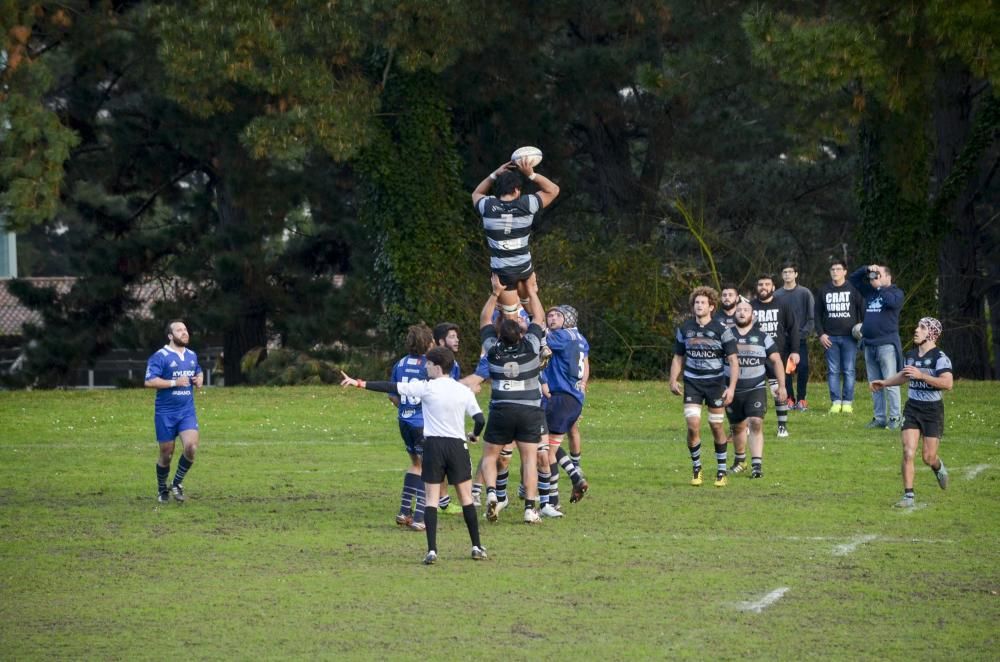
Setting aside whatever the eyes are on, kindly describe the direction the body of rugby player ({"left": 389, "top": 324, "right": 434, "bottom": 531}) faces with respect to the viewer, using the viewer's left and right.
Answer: facing away from the viewer and to the right of the viewer

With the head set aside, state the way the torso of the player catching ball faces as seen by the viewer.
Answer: away from the camera

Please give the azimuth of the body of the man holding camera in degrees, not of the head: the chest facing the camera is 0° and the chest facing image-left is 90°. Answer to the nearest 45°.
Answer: approximately 45°

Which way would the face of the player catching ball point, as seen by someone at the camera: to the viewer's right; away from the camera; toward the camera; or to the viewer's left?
away from the camera

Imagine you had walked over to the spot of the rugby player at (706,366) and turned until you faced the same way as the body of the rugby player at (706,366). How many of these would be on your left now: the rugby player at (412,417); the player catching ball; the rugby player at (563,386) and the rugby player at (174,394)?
0

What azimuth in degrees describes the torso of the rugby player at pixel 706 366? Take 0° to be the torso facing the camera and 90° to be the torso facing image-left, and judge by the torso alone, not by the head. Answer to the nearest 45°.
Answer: approximately 0°

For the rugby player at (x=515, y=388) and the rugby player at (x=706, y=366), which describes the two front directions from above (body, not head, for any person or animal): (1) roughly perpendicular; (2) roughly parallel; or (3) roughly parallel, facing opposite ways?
roughly parallel, facing opposite ways

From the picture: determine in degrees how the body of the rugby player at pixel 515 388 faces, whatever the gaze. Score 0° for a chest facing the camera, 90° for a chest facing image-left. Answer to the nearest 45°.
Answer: approximately 180°

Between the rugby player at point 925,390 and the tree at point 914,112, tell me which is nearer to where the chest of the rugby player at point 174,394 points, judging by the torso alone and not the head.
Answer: the rugby player

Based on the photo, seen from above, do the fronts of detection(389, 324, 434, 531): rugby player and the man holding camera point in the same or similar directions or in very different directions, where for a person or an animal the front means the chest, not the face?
very different directions

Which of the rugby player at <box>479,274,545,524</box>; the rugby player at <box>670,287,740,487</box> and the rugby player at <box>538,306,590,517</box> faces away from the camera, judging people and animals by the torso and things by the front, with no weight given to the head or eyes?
the rugby player at <box>479,274,545,524</box>

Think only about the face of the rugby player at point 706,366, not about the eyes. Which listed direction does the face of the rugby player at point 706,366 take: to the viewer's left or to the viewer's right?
to the viewer's left

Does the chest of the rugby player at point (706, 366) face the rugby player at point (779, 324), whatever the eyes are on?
no

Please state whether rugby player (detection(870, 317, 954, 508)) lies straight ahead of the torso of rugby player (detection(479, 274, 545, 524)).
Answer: no

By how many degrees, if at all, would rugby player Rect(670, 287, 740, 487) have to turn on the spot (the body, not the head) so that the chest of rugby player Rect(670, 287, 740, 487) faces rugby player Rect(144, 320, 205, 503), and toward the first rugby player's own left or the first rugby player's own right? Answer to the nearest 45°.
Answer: approximately 90° to the first rugby player's own right

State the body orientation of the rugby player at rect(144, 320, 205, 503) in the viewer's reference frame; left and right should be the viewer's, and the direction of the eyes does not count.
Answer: facing the viewer and to the right of the viewer
